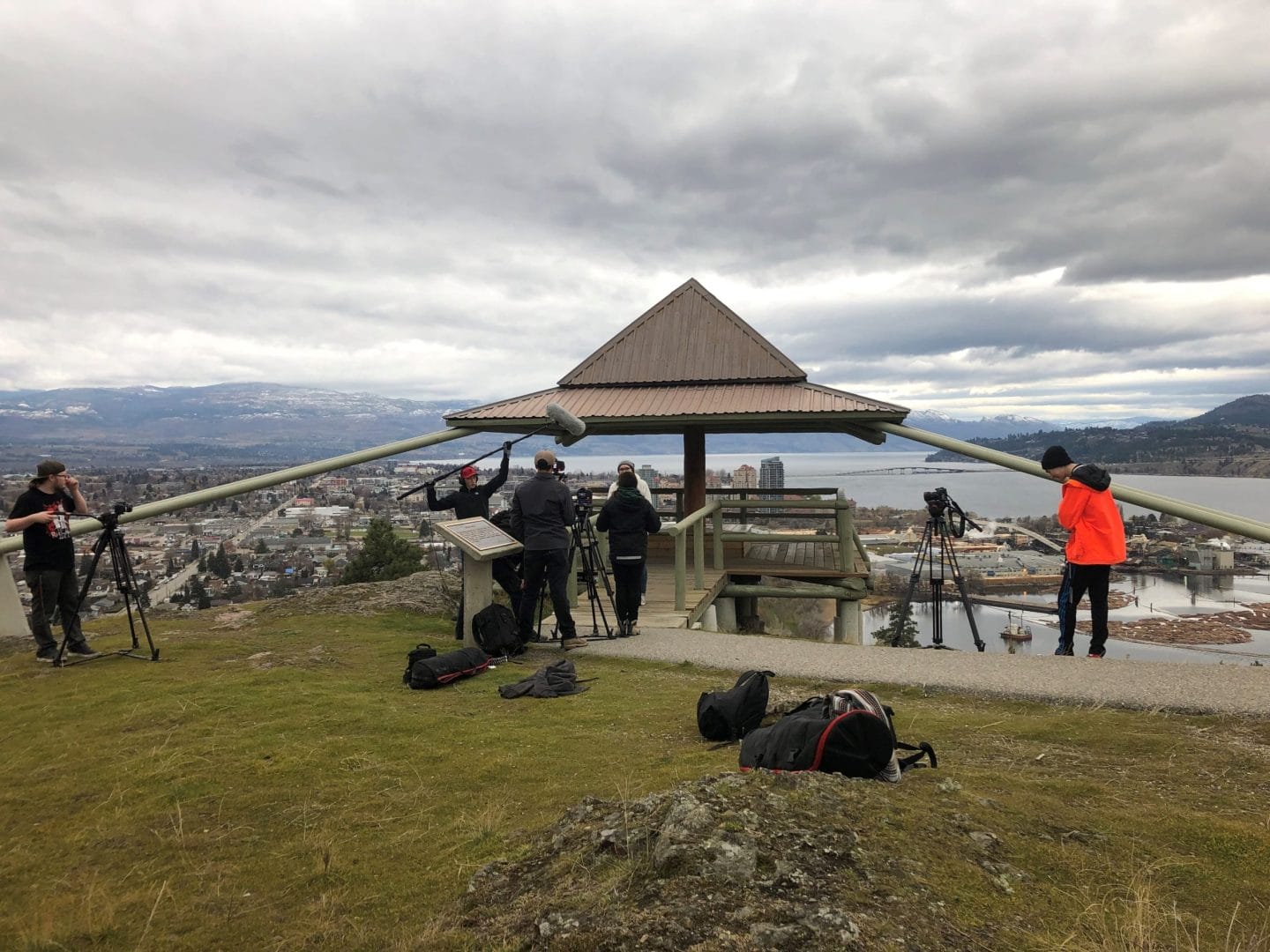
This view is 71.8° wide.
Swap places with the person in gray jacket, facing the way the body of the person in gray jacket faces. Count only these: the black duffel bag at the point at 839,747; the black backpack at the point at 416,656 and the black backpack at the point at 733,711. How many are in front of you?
0

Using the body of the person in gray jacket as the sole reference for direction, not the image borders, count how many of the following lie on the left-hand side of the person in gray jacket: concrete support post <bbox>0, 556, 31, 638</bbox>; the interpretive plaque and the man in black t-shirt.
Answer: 3

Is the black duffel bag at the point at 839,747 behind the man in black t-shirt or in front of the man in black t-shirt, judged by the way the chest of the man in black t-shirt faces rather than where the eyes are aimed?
in front

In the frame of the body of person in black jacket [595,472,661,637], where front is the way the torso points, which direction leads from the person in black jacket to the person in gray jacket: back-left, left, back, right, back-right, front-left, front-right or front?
back-left

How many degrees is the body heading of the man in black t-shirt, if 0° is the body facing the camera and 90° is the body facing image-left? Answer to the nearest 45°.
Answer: approximately 315°

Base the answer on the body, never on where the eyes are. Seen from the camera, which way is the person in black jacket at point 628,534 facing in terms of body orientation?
away from the camera

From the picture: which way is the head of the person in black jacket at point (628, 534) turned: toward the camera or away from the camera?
away from the camera

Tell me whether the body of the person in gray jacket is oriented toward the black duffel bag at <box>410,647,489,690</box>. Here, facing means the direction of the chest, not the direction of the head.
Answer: no

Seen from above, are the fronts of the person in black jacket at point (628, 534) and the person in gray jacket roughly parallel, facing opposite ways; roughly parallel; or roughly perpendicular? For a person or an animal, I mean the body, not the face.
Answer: roughly parallel

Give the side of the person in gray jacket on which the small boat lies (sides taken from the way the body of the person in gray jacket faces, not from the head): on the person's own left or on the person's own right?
on the person's own right

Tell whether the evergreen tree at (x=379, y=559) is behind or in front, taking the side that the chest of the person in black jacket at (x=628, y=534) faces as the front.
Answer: in front

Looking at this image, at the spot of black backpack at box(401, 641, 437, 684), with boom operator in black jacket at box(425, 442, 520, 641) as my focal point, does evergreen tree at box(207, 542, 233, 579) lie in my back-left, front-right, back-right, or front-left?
front-left

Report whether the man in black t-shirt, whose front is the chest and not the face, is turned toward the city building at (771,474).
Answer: no

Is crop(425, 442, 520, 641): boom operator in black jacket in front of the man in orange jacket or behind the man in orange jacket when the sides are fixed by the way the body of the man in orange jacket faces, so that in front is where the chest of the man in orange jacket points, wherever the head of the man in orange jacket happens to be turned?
in front

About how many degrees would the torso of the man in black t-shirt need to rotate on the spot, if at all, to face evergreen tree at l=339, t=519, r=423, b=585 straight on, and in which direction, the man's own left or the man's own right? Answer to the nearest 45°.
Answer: approximately 90° to the man's own left

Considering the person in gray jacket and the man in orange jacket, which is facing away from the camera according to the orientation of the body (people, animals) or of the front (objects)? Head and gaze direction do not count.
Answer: the person in gray jacket

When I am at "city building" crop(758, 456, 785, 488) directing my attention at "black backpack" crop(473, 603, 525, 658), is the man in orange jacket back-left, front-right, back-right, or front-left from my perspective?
front-left

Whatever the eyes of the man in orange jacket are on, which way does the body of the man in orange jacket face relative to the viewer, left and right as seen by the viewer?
facing to the left of the viewer

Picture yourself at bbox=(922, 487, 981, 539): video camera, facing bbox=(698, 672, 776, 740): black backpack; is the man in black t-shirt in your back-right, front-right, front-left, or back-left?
front-right

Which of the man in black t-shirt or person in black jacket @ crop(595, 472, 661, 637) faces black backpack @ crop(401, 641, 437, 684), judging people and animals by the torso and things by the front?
the man in black t-shirt

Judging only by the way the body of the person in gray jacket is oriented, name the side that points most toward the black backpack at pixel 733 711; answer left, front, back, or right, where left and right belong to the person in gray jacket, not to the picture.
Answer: back
